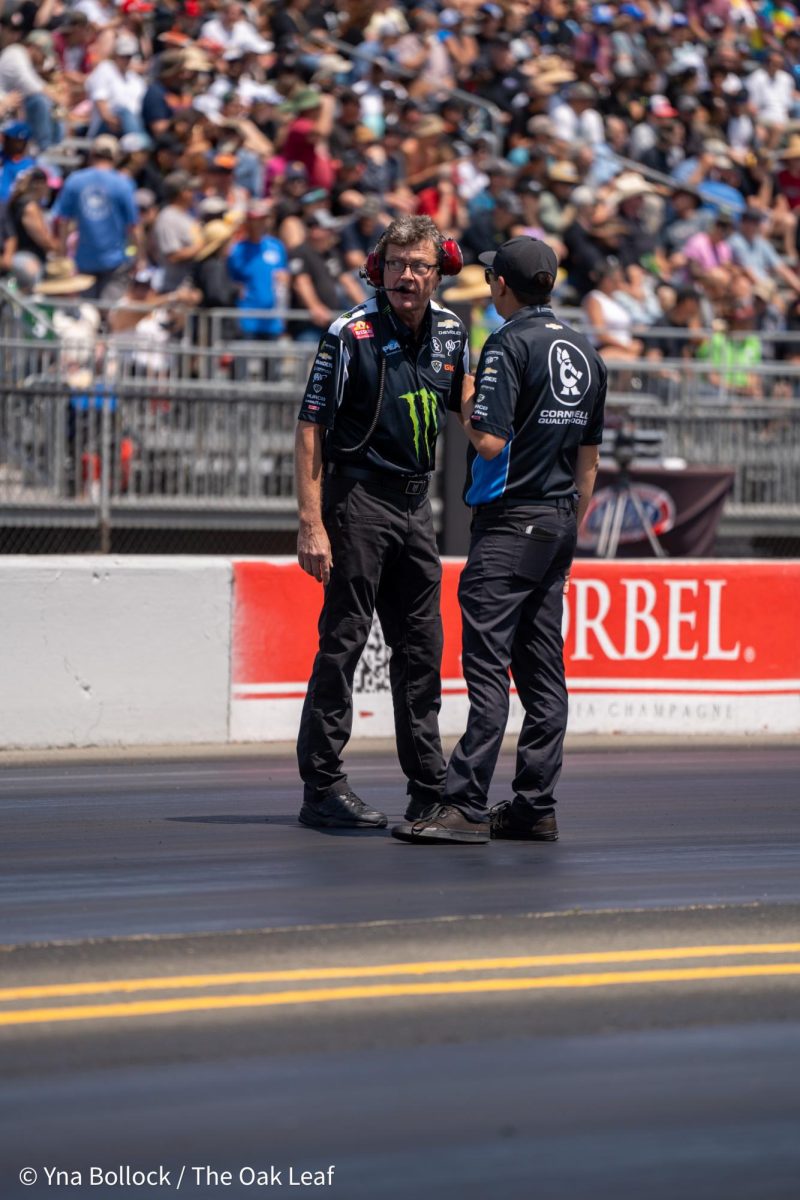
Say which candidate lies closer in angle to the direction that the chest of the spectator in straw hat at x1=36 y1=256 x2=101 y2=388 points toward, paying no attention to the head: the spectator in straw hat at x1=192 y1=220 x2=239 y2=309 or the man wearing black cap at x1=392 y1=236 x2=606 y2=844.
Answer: the man wearing black cap

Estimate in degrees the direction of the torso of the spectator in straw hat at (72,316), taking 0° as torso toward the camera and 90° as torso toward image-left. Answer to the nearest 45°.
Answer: approximately 45°

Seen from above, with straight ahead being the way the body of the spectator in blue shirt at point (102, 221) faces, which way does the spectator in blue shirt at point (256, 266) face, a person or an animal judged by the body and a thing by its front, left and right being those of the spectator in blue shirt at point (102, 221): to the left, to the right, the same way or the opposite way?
the opposite way

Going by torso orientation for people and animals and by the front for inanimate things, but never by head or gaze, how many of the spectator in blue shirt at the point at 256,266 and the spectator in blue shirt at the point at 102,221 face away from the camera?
1

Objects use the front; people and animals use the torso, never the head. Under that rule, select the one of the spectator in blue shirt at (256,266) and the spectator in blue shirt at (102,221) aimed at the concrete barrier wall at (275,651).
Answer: the spectator in blue shirt at (256,266)

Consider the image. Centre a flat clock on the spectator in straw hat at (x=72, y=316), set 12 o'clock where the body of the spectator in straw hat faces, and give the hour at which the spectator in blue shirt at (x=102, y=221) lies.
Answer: The spectator in blue shirt is roughly at 5 o'clock from the spectator in straw hat.

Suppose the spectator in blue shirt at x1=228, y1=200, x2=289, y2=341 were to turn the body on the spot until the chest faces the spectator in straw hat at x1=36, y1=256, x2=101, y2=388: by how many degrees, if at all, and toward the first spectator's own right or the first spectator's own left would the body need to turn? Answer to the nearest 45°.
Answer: approximately 45° to the first spectator's own right

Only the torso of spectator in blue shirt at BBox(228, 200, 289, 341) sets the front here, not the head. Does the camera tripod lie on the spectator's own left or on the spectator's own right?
on the spectator's own left

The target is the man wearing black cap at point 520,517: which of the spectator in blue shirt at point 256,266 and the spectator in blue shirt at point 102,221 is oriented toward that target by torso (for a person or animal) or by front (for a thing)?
the spectator in blue shirt at point 256,266

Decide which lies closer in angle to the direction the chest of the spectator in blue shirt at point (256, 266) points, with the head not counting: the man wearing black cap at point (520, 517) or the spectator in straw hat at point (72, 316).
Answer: the man wearing black cap
